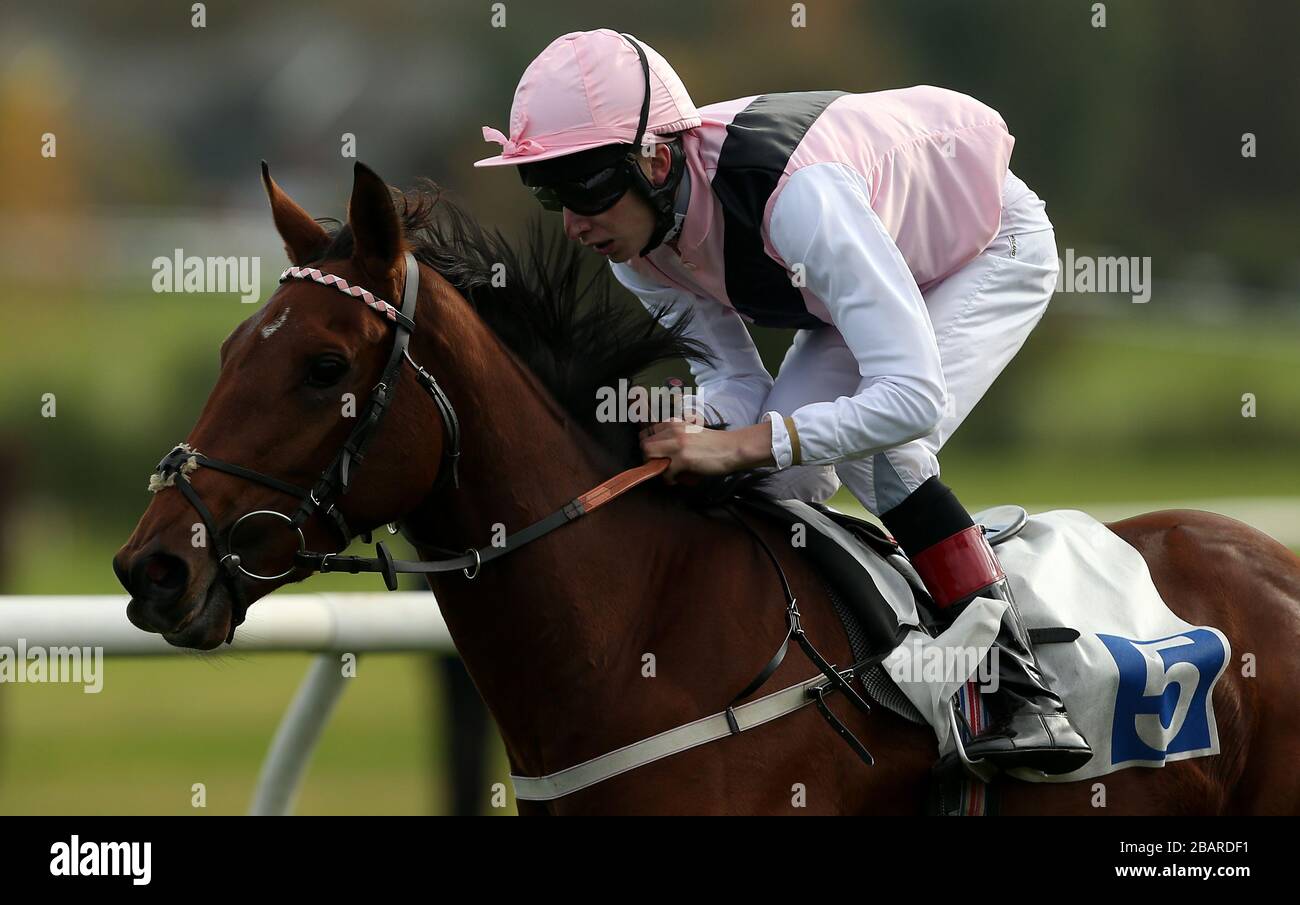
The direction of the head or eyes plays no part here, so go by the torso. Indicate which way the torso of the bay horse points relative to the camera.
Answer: to the viewer's left

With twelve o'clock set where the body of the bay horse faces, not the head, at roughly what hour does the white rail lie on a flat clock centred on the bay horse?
The white rail is roughly at 2 o'clock from the bay horse.
